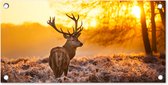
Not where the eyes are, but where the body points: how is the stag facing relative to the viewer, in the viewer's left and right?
facing away from the viewer and to the right of the viewer

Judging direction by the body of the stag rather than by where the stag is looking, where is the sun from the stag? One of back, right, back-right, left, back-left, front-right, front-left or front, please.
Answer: front-right
